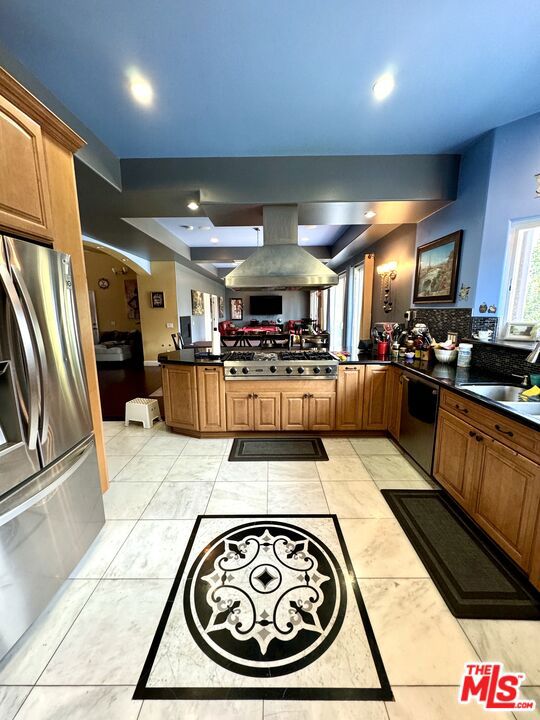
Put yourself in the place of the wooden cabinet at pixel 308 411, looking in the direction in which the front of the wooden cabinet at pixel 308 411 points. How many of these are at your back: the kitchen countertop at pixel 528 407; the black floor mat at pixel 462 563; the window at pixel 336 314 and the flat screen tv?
2

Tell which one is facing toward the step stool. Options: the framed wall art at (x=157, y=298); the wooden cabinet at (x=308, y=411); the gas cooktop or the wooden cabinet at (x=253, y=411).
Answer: the framed wall art

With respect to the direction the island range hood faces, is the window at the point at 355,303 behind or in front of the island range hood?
behind

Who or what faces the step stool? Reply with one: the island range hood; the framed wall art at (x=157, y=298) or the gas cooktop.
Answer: the framed wall art

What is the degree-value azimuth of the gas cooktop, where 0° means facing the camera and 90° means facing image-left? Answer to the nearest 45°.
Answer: approximately 0°

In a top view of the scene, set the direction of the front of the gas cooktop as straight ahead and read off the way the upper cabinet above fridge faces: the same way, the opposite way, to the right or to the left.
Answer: to the left

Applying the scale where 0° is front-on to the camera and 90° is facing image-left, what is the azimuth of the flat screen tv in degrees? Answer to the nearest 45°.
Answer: approximately 0°

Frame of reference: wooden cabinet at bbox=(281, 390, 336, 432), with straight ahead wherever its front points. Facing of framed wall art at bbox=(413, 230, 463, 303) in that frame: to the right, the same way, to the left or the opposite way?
to the right

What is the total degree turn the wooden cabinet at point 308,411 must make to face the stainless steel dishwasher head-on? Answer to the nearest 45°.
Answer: approximately 45° to its left

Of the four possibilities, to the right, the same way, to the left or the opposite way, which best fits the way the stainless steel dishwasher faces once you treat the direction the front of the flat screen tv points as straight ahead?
to the right
